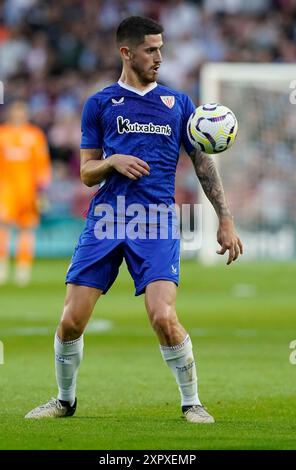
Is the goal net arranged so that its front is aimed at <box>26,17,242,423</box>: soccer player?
yes

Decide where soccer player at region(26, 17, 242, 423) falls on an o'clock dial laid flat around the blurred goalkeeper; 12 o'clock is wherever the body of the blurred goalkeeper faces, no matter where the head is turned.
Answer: The soccer player is roughly at 12 o'clock from the blurred goalkeeper.

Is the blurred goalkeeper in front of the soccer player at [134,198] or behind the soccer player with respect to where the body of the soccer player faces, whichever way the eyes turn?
behind

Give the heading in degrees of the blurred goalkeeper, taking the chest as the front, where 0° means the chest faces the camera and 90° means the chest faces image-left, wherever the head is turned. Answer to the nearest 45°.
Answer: approximately 0°

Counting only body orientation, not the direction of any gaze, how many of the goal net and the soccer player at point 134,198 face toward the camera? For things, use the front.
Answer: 2

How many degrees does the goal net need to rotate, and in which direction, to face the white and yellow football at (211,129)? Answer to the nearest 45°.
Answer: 0° — it already faces it
